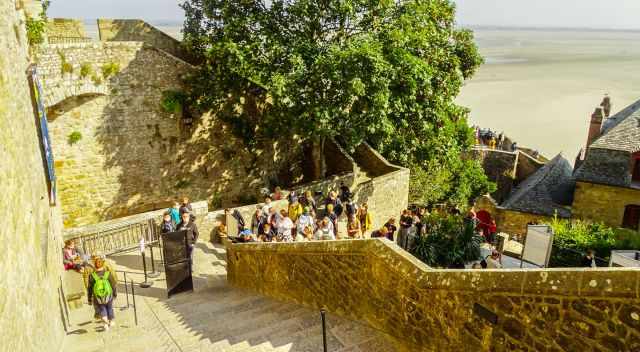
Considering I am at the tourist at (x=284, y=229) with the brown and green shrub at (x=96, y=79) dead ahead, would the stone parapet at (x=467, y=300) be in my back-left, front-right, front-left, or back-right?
back-left

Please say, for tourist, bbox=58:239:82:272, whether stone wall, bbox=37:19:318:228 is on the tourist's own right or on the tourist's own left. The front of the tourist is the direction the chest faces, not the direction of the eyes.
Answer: on the tourist's own left

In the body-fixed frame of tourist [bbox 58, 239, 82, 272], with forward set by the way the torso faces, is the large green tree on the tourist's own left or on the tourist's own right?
on the tourist's own left

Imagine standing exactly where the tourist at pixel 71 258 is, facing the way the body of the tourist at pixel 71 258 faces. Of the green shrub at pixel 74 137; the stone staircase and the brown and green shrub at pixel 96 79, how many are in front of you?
1
